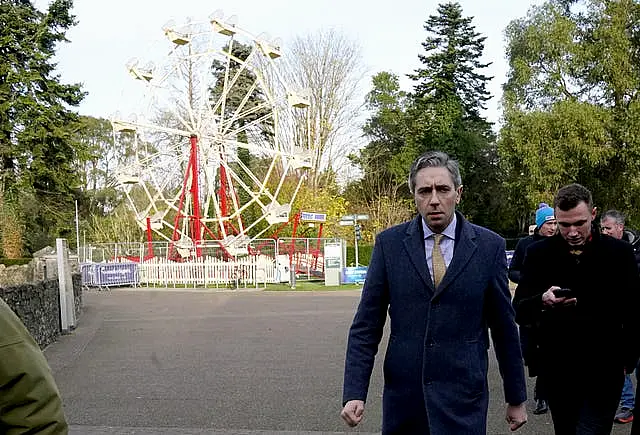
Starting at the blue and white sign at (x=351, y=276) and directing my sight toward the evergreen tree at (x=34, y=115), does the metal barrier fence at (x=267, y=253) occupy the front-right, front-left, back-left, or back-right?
front-right

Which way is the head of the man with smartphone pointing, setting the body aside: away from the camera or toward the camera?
toward the camera

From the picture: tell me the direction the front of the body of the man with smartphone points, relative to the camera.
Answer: toward the camera

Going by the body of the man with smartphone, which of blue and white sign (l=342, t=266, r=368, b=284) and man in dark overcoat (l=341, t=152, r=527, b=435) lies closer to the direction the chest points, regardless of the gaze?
the man in dark overcoat

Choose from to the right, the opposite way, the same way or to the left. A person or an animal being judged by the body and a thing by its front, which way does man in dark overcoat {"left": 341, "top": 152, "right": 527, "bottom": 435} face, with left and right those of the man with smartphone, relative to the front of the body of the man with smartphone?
the same way

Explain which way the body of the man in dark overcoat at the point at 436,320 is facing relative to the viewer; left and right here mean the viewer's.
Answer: facing the viewer

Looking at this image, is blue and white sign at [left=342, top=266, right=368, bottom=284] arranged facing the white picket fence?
no

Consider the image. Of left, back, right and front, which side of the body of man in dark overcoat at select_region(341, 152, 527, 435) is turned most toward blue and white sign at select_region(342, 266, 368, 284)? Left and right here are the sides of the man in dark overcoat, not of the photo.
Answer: back

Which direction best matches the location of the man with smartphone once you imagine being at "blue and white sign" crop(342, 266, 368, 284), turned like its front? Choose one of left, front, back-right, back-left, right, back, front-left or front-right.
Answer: front

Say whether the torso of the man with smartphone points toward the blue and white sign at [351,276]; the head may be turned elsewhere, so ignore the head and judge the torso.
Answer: no

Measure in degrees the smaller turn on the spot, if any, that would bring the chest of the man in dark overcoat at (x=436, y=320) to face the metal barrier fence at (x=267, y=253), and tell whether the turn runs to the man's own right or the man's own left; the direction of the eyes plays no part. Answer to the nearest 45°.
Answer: approximately 180°

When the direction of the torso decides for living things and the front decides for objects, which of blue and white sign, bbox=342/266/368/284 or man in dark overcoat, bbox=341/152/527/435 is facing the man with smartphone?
the blue and white sign

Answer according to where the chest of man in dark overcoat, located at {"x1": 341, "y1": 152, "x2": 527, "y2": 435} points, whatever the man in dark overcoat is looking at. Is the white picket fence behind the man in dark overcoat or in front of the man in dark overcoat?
behind

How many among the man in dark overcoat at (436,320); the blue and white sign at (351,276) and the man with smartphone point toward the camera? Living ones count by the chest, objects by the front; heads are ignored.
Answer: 3

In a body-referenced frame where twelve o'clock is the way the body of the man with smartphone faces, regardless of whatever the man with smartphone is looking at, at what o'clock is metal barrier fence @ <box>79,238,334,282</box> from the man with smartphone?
The metal barrier fence is roughly at 5 o'clock from the man with smartphone.

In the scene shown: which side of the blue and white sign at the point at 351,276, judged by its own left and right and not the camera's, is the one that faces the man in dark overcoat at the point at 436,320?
front

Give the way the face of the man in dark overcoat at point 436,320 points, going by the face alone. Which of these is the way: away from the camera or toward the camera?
toward the camera
